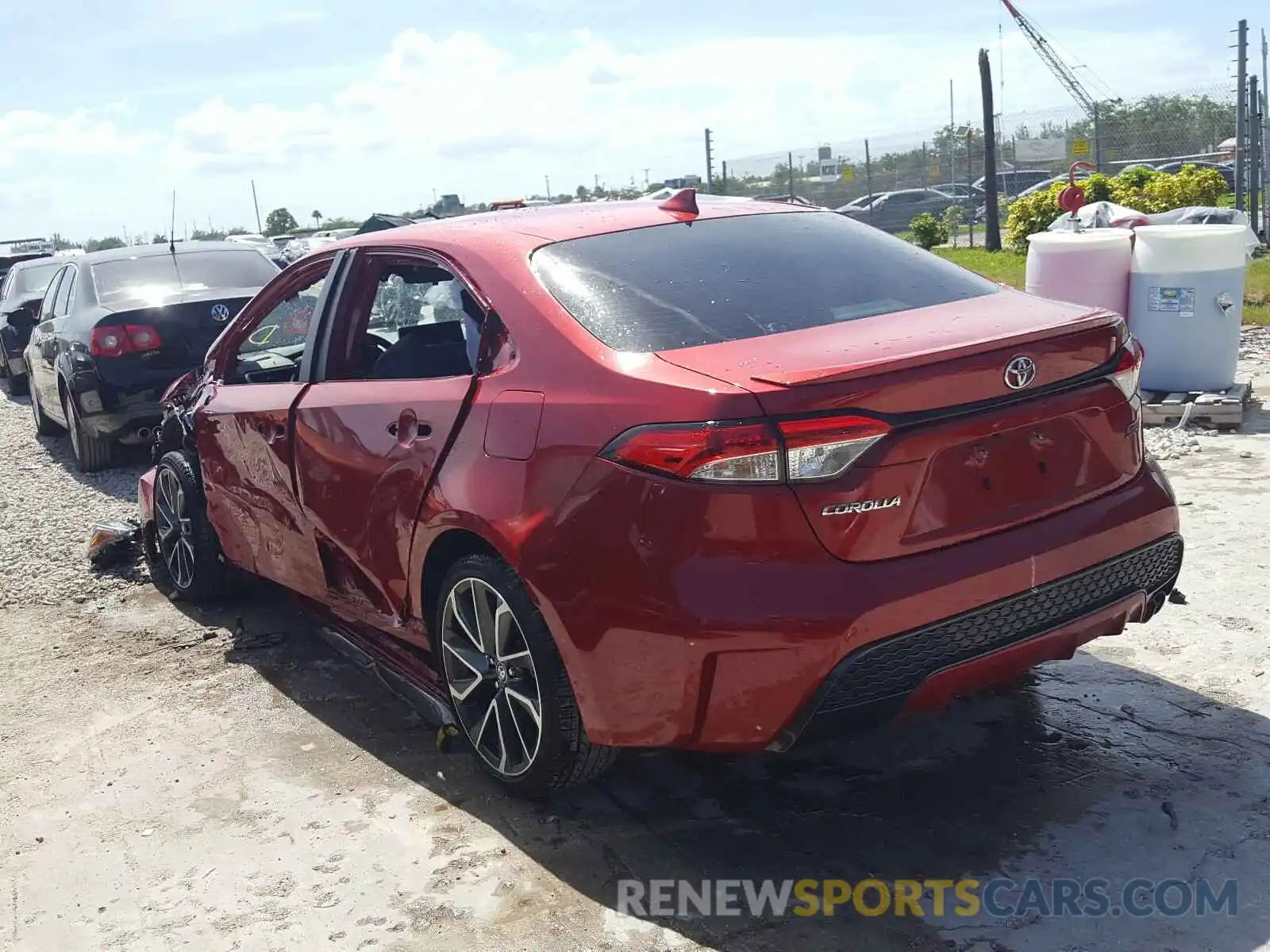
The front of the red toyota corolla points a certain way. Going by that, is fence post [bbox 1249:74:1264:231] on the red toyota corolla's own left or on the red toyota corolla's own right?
on the red toyota corolla's own right

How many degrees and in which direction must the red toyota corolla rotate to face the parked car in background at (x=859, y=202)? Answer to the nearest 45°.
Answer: approximately 45° to its right

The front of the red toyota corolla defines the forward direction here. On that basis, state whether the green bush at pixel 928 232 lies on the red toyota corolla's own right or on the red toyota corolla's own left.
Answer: on the red toyota corolla's own right

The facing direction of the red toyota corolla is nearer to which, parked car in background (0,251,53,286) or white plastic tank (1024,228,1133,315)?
the parked car in background

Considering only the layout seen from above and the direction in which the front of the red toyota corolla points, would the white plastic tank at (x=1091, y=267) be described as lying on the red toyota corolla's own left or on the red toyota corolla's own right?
on the red toyota corolla's own right

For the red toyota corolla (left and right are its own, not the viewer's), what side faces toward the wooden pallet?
right

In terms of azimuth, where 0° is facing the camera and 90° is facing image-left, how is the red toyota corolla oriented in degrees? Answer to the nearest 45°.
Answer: approximately 135°

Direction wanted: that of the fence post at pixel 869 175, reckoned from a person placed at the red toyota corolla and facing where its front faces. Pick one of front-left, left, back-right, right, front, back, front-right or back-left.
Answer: front-right

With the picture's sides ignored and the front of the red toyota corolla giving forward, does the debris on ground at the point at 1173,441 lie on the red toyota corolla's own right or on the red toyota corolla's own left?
on the red toyota corolla's own right

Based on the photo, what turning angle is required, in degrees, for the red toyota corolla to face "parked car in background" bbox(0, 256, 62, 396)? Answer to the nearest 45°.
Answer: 0° — it already faces it

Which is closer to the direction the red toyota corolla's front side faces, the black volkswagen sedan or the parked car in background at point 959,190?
the black volkswagen sedan

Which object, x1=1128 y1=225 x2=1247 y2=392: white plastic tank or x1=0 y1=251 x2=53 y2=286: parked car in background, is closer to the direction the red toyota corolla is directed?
the parked car in background

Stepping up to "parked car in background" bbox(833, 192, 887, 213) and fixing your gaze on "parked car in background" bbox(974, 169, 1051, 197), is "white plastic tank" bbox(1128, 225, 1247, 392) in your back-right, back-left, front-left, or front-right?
back-right

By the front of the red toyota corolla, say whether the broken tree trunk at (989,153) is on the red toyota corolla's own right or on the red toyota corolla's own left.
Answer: on the red toyota corolla's own right
